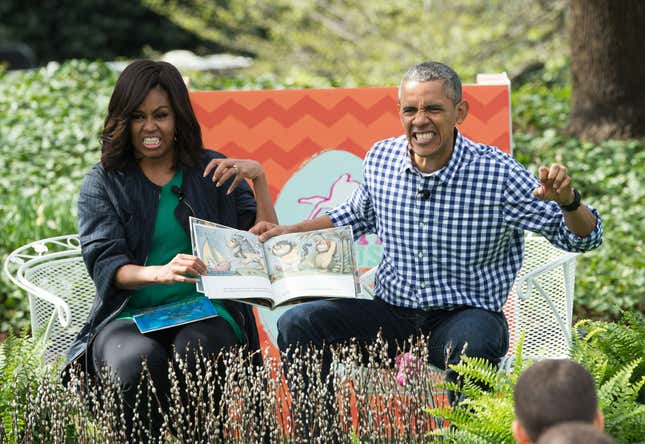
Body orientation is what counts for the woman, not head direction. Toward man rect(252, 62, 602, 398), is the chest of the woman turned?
no

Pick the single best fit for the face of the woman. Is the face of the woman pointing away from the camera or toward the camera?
toward the camera

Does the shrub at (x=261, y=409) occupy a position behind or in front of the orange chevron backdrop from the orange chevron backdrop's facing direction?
in front

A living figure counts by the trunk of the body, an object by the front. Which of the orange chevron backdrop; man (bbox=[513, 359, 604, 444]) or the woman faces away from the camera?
the man

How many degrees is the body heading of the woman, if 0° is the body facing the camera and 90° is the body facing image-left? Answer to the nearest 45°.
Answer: approximately 0°

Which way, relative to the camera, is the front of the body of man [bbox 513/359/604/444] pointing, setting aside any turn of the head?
away from the camera

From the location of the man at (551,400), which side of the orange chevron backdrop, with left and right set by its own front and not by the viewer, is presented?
front

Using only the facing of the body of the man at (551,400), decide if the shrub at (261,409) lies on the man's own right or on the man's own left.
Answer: on the man's own left

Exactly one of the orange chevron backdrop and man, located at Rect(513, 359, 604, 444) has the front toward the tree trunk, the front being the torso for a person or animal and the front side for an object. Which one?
the man

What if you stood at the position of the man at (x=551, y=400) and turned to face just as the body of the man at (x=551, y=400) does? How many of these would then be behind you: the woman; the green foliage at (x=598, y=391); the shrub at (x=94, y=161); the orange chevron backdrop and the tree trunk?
0

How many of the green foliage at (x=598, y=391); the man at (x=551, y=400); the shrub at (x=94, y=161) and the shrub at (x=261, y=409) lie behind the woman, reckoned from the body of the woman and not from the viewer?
1

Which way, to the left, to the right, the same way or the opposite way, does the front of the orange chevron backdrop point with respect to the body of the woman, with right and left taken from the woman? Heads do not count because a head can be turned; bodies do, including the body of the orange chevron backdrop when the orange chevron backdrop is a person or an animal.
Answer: the same way

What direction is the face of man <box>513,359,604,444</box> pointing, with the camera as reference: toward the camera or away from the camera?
away from the camera

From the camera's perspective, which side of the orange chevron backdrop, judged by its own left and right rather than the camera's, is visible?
front

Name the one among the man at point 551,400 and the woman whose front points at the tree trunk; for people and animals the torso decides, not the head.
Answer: the man

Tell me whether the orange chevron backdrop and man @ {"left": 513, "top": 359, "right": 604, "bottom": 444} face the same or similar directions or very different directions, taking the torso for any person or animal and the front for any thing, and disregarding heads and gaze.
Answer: very different directions

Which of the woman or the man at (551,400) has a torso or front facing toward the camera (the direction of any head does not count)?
the woman

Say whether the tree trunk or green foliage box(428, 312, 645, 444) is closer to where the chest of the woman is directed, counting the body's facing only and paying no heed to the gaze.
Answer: the green foliage

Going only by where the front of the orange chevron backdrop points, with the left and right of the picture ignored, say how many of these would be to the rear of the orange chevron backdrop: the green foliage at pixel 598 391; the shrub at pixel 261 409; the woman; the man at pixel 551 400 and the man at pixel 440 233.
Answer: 0

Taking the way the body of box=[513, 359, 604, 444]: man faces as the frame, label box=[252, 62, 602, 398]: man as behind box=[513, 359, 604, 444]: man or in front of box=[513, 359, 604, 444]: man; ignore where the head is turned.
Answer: in front
